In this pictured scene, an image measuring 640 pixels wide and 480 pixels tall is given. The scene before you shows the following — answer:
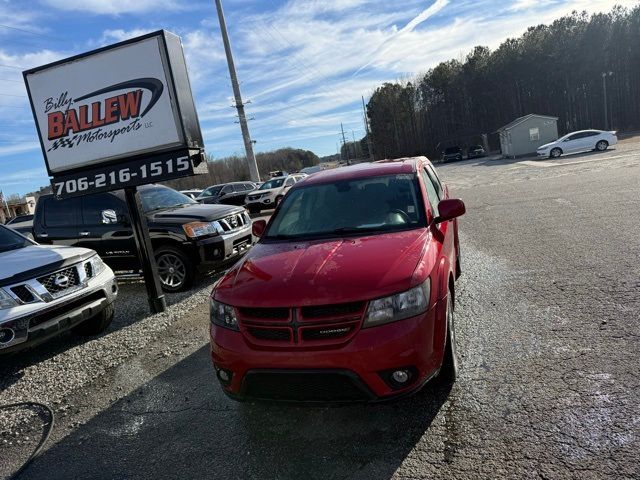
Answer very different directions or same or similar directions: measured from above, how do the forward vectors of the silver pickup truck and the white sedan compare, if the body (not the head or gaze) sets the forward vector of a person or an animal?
very different directions

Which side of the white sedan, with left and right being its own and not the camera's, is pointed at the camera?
left

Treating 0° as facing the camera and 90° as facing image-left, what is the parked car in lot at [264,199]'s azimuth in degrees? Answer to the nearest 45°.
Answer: approximately 45°

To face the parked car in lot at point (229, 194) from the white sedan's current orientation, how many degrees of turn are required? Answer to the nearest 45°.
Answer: approximately 45° to its left

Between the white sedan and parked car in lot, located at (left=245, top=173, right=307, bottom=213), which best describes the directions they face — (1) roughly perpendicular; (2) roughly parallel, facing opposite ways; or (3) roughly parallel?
roughly perpendicular

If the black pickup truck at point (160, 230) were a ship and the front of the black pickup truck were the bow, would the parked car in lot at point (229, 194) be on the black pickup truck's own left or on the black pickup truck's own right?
on the black pickup truck's own left

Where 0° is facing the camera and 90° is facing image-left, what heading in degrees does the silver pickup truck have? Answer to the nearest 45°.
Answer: approximately 315°

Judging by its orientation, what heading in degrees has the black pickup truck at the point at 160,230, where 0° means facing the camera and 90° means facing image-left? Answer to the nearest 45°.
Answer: approximately 315°

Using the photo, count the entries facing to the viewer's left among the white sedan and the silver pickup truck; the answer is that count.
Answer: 1

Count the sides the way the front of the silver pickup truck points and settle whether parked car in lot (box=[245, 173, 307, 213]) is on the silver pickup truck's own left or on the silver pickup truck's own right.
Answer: on the silver pickup truck's own left

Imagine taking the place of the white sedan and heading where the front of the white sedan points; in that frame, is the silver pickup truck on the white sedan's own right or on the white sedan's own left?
on the white sedan's own left
